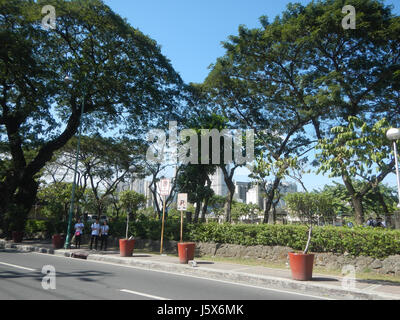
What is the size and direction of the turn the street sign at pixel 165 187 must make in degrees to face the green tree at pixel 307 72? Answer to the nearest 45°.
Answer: approximately 135° to its left

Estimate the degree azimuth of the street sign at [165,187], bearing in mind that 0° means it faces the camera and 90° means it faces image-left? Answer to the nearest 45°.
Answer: approximately 0°

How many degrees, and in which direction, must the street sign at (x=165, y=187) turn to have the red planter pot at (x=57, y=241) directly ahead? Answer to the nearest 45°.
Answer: approximately 135° to its right

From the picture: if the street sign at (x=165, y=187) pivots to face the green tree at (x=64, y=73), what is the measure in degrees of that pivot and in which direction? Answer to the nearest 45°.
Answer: approximately 135° to its right
